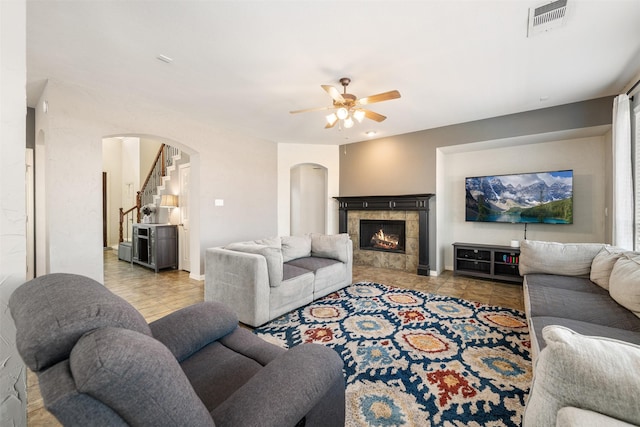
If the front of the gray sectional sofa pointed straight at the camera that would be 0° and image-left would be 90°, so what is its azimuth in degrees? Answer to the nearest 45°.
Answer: approximately 90°

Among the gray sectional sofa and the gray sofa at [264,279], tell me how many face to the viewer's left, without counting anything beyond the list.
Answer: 1

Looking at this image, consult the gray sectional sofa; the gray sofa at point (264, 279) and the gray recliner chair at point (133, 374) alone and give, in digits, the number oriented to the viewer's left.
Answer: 1

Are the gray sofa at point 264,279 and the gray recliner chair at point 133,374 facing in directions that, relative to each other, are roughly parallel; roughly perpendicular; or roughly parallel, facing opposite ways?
roughly perpendicular

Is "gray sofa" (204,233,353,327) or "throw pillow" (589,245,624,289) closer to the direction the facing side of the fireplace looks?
the gray sofa

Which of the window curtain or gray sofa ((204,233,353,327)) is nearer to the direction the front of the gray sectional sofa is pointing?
the gray sofa

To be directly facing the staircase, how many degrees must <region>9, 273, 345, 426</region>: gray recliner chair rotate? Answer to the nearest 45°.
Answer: approximately 45° to its left

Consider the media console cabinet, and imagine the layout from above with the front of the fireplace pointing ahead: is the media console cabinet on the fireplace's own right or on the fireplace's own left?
on the fireplace's own left

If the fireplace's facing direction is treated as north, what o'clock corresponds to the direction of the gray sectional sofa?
The gray sectional sofa is roughly at 10 o'clock from the fireplace.

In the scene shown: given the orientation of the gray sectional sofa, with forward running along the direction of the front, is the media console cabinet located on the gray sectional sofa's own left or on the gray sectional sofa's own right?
on the gray sectional sofa's own right

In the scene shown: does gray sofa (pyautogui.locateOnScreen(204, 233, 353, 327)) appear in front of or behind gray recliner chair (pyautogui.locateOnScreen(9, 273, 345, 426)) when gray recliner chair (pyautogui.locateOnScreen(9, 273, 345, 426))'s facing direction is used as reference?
in front

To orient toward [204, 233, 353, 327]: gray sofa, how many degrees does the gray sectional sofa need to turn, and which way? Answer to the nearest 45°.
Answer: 0° — it already faces it
